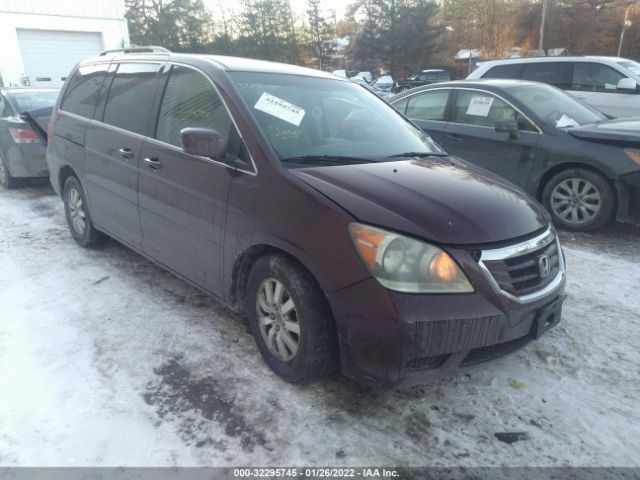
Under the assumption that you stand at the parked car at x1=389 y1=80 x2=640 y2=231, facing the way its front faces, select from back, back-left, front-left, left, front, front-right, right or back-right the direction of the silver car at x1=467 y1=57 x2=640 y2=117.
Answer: back-left

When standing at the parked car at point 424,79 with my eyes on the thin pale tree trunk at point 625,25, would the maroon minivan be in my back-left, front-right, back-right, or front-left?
back-right

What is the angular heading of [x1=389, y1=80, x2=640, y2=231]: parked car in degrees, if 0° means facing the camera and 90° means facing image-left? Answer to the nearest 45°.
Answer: approximately 315°

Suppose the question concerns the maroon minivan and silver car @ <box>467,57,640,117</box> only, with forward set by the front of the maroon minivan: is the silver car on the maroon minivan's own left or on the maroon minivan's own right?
on the maroon minivan's own left

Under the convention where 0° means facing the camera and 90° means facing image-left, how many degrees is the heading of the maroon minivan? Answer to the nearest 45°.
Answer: approximately 315°

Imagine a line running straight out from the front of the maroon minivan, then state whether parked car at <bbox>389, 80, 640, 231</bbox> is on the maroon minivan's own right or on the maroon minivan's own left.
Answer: on the maroon minivan's own left

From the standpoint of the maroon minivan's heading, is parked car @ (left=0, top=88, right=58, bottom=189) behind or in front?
behind

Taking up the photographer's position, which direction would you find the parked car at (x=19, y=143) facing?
facing away from the viewer and to the left of the viewer

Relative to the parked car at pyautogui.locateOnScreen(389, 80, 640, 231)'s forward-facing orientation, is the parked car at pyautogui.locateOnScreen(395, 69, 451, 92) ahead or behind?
behind
